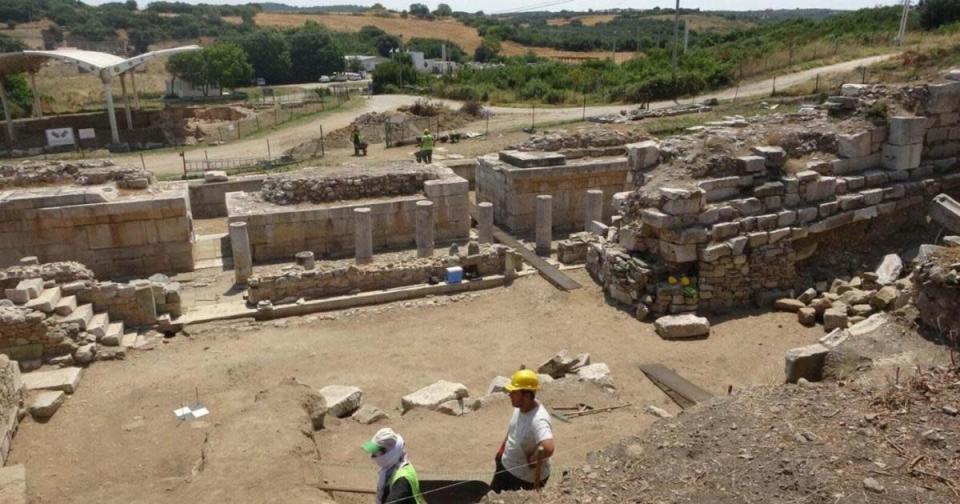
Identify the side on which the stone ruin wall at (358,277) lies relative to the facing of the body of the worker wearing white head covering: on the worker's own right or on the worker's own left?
on the worker's own right

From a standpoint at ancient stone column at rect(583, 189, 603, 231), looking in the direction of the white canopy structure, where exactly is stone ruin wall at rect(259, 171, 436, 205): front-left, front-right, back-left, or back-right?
front-left

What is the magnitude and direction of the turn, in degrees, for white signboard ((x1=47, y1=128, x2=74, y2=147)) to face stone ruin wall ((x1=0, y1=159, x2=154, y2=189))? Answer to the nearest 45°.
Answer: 0° — it already faces it

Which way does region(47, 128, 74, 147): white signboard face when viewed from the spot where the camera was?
facing the viewer

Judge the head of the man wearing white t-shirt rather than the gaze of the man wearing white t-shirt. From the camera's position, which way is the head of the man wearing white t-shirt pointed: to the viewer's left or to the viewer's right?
to the viewer's left

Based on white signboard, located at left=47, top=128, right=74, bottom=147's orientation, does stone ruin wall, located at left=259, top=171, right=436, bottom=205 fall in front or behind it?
in front

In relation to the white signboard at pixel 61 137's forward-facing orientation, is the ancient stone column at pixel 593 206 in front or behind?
in front

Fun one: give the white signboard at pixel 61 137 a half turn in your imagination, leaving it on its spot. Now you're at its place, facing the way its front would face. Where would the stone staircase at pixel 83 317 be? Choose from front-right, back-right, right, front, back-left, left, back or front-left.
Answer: back
